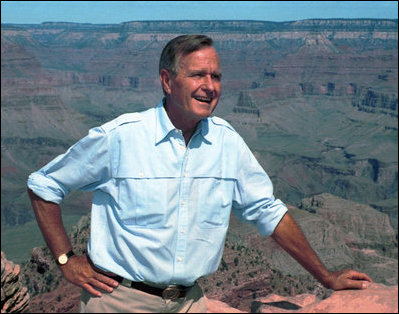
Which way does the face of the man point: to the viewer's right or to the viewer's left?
to the viewer's right

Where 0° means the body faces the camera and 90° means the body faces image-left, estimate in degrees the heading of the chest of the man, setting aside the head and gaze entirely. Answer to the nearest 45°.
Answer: approximately 315°

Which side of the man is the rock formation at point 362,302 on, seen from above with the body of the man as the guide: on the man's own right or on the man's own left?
on the man's own left
